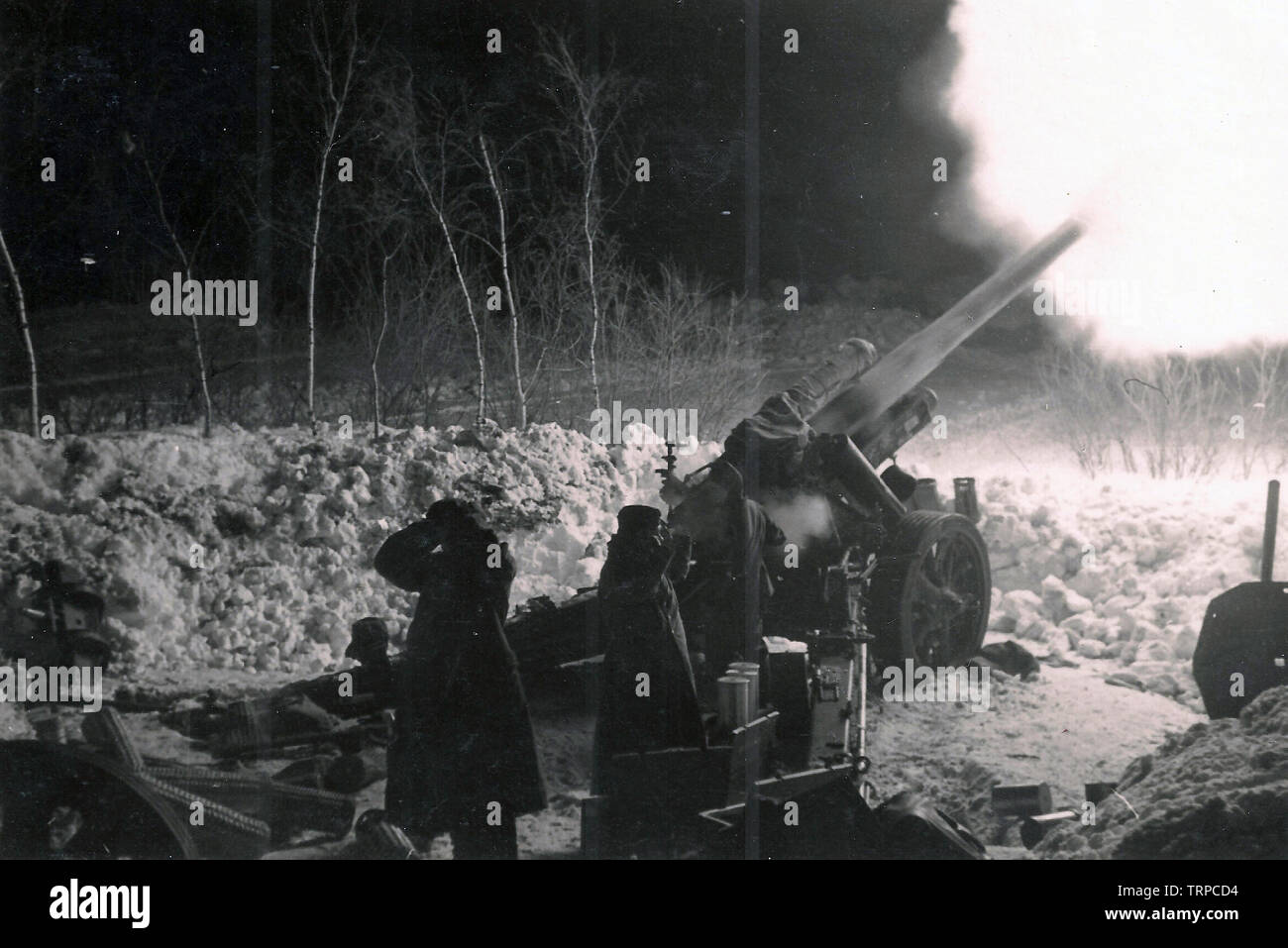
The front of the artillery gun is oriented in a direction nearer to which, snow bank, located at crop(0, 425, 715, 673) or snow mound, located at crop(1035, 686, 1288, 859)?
the snow mound

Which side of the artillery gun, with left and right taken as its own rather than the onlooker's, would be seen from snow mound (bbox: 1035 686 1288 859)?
right

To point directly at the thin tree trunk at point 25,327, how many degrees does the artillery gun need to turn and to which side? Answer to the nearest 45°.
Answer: approximately 135° to its left

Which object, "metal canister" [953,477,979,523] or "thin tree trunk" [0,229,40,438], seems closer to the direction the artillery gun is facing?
the metal canister

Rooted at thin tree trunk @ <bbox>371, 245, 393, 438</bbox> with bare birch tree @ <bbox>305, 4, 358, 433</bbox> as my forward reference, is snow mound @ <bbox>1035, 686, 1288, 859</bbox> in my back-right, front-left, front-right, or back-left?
back-left

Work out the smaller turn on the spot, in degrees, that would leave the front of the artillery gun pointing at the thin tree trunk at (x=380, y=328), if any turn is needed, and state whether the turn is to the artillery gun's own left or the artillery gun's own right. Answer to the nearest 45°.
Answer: approximately 135° to the artillery gun's own left

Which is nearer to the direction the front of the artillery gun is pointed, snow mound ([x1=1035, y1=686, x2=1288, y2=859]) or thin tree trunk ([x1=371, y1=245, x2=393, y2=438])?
the snow mound

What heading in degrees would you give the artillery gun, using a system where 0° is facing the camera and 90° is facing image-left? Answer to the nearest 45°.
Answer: approximately 225°
